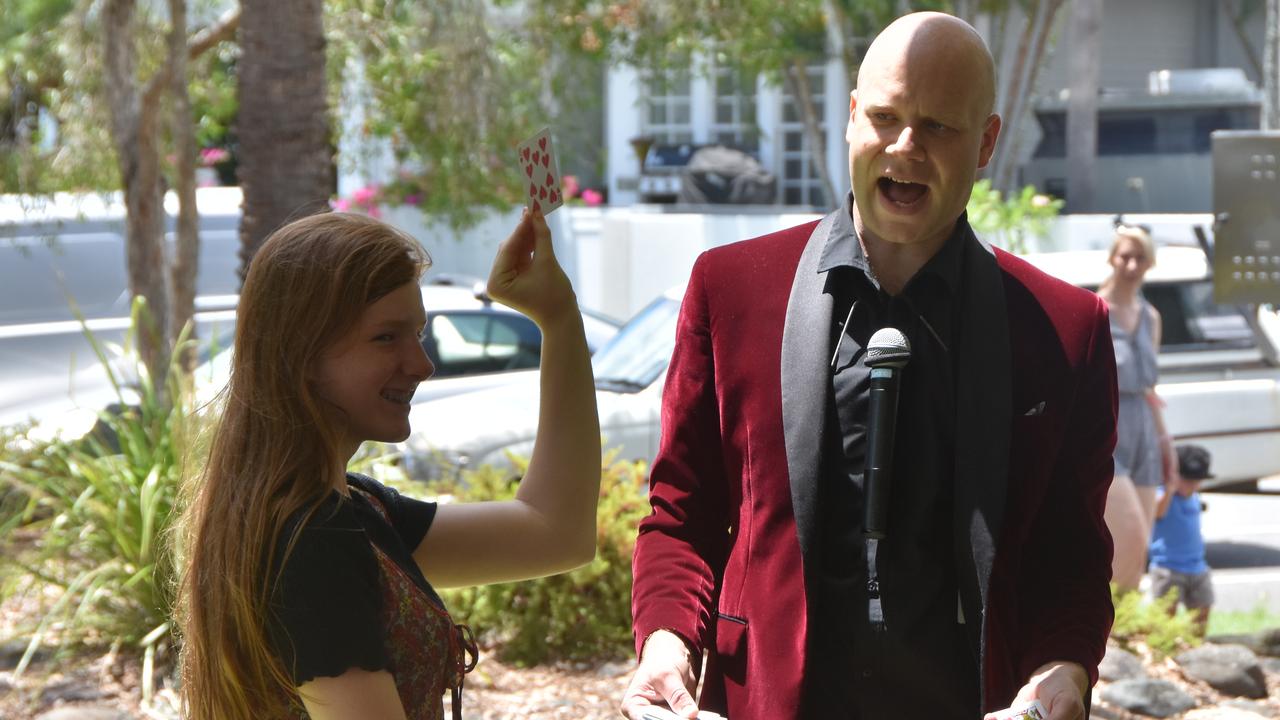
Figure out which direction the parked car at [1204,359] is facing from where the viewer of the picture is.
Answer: facing to the left of the viewer

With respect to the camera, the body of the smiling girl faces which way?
to the viewer's right

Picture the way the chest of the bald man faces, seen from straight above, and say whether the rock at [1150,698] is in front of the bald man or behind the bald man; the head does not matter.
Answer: behind

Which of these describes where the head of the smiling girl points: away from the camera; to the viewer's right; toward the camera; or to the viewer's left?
to the viewer's right

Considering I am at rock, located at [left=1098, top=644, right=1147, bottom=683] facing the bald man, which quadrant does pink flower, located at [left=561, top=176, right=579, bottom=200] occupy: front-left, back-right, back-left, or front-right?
back-right

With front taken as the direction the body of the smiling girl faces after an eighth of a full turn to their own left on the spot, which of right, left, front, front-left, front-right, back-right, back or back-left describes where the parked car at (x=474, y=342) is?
front-left

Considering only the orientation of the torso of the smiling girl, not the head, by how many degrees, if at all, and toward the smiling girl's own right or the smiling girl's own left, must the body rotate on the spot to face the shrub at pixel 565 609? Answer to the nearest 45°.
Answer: approximately 90° to the smiling girl's own left

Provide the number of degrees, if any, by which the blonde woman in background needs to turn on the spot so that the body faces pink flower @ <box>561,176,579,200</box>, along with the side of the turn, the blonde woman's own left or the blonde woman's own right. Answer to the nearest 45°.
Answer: approximately 135° to the blonde woman's own right

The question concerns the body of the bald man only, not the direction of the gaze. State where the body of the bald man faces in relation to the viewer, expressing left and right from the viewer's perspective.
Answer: facing the viewer

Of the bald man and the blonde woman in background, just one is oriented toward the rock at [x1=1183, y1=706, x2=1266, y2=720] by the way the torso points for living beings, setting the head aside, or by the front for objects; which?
the blonde woman in background

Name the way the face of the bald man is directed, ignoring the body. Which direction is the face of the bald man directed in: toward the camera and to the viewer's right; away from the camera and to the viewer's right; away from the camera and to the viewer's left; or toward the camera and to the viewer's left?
toward the camera and to the viewer's left

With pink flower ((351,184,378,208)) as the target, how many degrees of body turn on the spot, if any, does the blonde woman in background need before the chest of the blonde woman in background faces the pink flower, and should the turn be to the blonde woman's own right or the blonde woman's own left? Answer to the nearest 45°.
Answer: approximately 135° to the blonde woman's own right

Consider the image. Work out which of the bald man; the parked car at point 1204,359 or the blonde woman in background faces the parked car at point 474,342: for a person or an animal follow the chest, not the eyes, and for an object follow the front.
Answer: the parked car at point 1204,359

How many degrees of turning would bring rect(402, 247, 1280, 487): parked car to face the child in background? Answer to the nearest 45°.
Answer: approximately 90° to its left

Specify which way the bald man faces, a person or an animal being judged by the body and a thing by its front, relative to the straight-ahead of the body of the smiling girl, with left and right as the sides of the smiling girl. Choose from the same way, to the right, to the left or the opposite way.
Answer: to the right

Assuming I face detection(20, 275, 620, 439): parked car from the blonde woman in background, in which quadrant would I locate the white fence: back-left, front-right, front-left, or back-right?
front-right
